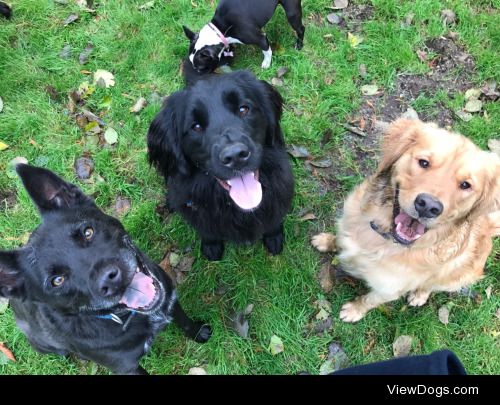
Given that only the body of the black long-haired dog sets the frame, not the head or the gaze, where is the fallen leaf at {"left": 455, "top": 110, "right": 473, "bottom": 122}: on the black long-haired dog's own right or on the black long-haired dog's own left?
on the black long-haired dog's own left

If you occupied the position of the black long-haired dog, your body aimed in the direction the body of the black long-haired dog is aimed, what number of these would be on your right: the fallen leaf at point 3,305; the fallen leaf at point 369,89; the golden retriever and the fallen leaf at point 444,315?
1

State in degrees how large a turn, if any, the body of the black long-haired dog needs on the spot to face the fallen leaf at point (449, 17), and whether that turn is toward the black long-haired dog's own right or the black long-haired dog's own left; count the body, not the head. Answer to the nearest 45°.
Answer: approximately 135° to the black long-haired dog's own left

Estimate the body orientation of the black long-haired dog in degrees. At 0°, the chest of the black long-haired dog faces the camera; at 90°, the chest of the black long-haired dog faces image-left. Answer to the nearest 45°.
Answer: approximately 0°

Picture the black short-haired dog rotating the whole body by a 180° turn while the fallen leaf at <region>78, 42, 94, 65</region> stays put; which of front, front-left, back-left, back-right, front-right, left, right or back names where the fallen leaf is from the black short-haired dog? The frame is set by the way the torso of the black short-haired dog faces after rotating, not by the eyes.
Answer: front-right

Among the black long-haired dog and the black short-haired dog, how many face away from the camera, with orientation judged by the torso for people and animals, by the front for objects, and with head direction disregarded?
0

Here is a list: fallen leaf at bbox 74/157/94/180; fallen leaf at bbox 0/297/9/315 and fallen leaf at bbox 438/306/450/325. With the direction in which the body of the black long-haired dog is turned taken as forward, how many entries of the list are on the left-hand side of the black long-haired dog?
1

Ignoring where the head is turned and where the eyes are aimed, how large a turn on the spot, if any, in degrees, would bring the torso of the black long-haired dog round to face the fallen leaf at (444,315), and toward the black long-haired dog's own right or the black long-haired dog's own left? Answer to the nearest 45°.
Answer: approximately 90° to the black long-haired dog's own left

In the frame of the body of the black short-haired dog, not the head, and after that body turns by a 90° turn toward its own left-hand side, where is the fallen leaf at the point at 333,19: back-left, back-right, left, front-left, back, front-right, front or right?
front
